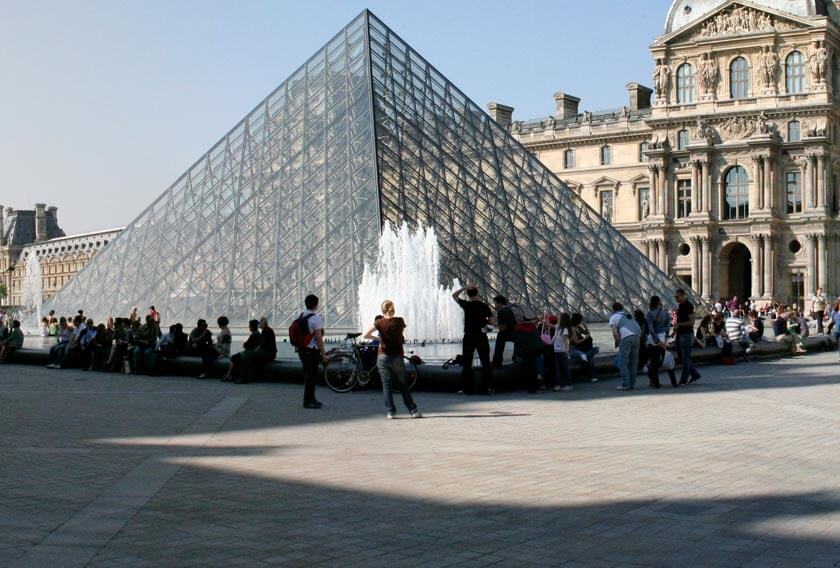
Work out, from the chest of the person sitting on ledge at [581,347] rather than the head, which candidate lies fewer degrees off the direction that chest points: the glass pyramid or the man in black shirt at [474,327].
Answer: the man in black shirt

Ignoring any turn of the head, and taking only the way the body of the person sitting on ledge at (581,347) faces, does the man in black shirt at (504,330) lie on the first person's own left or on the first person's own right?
on the first person's own right

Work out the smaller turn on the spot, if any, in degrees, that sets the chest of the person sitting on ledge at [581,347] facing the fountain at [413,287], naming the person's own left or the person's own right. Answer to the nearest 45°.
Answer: approximately 180°

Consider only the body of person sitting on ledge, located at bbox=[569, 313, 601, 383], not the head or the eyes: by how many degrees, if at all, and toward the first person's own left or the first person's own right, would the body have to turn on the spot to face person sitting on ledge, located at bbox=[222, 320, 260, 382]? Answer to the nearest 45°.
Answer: approximately 135° to the first person's own right

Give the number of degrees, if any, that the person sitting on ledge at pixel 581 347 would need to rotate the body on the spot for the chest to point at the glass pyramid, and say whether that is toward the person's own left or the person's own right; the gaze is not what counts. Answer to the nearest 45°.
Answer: approximately 180°

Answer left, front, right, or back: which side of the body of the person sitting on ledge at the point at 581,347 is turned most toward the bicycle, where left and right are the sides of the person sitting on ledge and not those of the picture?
right

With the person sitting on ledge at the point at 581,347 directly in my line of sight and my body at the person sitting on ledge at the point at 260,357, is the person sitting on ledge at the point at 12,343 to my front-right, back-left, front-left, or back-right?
back-left

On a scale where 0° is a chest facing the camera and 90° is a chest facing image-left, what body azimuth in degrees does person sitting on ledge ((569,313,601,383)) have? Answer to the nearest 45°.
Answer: approximately 315°

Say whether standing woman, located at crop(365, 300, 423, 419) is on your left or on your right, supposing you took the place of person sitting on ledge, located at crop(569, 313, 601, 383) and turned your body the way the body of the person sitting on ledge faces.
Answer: on your right

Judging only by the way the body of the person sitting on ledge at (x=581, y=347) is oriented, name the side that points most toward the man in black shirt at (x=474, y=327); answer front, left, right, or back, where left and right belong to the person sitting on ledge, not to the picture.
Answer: right
